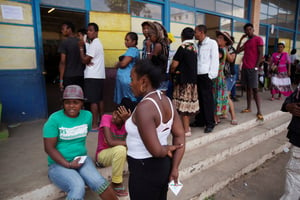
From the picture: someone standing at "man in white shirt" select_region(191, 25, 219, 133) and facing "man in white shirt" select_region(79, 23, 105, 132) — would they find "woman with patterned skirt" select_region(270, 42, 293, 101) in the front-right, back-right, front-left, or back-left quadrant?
back-right

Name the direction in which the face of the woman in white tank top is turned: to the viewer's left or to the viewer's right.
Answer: to the viewer's left

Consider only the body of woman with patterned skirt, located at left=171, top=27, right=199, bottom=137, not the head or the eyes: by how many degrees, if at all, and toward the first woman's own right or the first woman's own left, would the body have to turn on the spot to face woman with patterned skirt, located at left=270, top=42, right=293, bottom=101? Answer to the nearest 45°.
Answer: approximately 90° to the first woman's own right

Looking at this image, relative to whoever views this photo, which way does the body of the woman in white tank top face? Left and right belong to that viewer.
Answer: facing away from the viewer and to the left of the viewer

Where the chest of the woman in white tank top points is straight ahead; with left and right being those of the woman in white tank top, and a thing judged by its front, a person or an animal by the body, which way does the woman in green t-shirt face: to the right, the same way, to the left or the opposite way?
the opposite way

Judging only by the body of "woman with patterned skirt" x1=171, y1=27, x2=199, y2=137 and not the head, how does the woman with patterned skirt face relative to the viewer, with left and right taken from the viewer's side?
facing away from the viewer and to the left of the viewer
